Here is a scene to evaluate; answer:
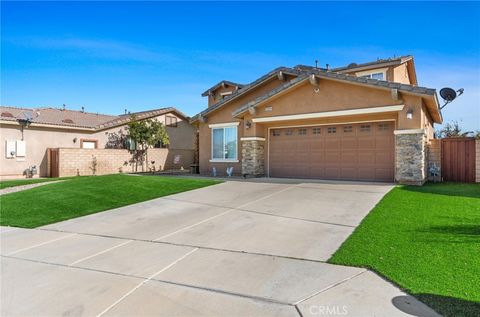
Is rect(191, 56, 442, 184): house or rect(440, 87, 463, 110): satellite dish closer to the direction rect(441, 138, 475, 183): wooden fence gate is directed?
the house

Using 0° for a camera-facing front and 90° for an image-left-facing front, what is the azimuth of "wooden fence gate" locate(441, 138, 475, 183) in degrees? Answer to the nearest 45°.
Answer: approximately 0°

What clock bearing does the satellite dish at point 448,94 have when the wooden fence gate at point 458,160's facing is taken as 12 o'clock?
The satellite dish is roughly at 6 o'clock from the wooden fence gate.

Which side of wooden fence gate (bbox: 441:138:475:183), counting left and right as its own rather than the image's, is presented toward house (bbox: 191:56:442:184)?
right

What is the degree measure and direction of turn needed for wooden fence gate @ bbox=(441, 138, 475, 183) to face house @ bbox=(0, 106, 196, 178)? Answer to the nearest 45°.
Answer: approximately 90° to its right
